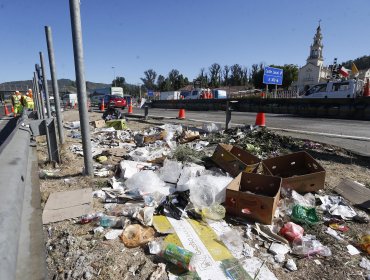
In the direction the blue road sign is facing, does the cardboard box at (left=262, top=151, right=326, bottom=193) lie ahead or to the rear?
ahead

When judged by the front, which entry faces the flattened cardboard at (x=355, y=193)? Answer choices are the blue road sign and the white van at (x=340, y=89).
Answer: the blue road sign

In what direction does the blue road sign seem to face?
toward the camera

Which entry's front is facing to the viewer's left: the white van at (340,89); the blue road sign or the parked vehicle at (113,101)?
the white van

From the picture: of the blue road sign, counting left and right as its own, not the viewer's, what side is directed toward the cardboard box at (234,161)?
front

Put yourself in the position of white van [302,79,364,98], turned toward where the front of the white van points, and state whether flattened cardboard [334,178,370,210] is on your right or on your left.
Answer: on your left

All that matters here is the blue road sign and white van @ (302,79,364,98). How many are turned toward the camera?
1

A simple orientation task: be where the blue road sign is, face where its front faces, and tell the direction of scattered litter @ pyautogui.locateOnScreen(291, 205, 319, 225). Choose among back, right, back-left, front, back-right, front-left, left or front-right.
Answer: front

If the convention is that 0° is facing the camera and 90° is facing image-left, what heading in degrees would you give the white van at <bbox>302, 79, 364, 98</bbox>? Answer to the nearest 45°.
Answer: approximately 90°

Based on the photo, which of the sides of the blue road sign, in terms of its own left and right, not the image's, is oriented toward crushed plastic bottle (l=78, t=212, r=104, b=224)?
front

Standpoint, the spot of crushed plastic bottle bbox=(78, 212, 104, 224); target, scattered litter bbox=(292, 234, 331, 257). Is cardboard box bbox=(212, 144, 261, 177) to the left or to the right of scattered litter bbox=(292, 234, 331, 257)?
left

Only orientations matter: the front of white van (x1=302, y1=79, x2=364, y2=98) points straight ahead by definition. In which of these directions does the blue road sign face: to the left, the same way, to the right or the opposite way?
to the left
